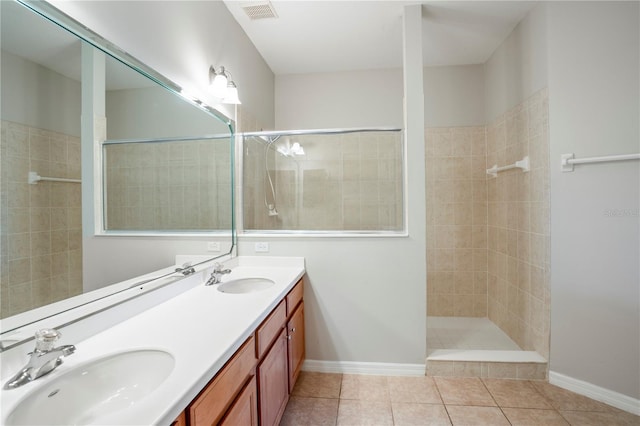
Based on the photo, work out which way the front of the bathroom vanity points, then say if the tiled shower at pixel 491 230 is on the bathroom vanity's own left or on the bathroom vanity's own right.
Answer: on the bathroom vanity's own left

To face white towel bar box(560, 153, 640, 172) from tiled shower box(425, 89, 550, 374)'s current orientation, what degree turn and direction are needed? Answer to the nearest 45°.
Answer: approximately 45° to its left

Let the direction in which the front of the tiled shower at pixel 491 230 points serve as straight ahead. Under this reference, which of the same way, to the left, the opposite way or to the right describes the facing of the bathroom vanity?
to the left

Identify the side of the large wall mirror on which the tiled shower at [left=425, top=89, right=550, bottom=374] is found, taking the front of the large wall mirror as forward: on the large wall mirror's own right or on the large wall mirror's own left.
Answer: on the large wall mirror's own left

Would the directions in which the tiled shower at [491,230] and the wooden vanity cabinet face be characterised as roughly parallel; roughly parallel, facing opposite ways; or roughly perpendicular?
roughly perpendicular

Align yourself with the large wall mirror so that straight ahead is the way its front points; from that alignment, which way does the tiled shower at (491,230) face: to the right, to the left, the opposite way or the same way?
to the right

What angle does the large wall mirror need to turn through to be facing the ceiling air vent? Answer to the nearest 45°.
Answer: approximately 90° to its left

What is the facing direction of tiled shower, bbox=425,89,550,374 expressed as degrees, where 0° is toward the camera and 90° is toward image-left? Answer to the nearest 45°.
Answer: approximately 0°
